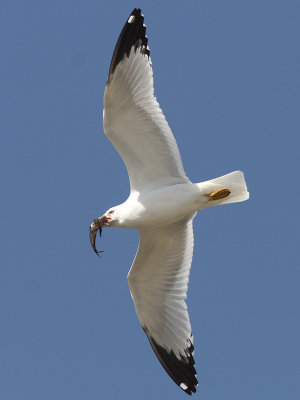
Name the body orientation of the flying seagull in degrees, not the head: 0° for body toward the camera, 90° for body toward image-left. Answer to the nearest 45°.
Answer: approximately 90°
